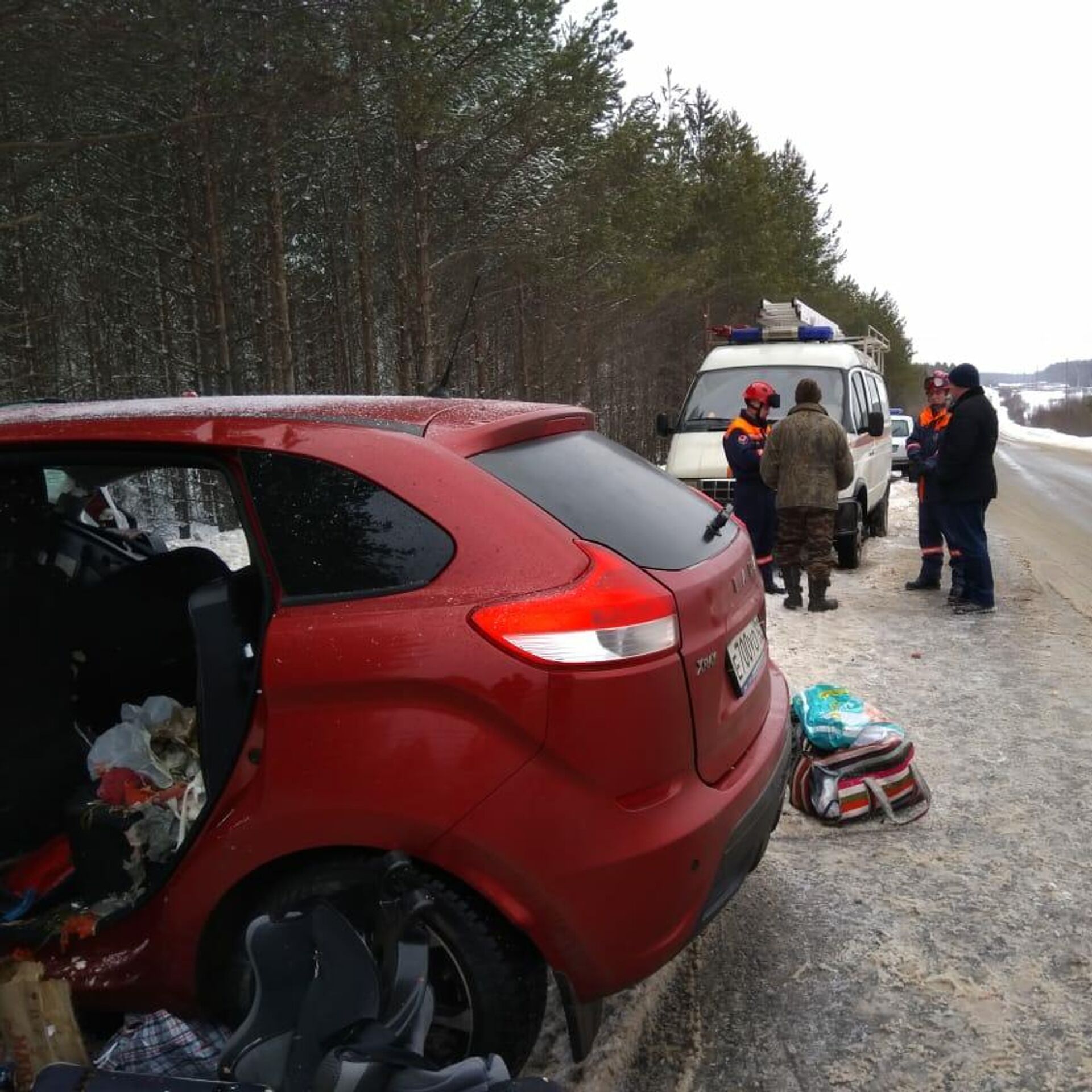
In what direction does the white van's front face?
toward the camera

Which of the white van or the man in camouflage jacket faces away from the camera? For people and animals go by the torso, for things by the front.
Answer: the man in camouflage jacket

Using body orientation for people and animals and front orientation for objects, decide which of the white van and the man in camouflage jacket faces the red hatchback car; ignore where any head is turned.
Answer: the white van

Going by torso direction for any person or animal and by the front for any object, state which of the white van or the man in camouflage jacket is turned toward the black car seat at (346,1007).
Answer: the white van

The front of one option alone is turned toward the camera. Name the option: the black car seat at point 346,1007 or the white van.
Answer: the white van

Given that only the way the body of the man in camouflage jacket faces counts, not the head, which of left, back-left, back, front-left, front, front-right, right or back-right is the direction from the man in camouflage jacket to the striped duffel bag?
back

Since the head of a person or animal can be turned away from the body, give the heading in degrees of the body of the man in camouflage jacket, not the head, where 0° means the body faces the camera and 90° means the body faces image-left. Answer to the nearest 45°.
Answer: approximately 180°

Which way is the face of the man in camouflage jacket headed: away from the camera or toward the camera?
away from the camera

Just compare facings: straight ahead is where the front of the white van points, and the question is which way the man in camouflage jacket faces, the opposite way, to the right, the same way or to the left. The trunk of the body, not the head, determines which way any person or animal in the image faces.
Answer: the opposite way

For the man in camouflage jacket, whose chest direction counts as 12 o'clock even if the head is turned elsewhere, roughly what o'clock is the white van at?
The white van is roughly at 12 o'clock from the man in camouflage jacket.

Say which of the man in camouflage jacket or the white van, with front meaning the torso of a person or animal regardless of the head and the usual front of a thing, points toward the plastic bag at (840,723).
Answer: the white van

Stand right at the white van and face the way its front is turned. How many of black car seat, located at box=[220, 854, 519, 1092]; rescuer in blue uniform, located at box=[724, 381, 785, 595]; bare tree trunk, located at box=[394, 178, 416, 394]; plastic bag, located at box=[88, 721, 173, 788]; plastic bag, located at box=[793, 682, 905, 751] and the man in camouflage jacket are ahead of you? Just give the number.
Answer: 5

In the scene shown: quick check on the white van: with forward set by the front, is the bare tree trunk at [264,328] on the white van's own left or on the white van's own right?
on the white van's own right

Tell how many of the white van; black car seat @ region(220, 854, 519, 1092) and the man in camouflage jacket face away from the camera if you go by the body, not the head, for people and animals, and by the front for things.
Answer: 1

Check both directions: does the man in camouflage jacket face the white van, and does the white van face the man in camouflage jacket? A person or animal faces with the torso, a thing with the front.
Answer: yes
